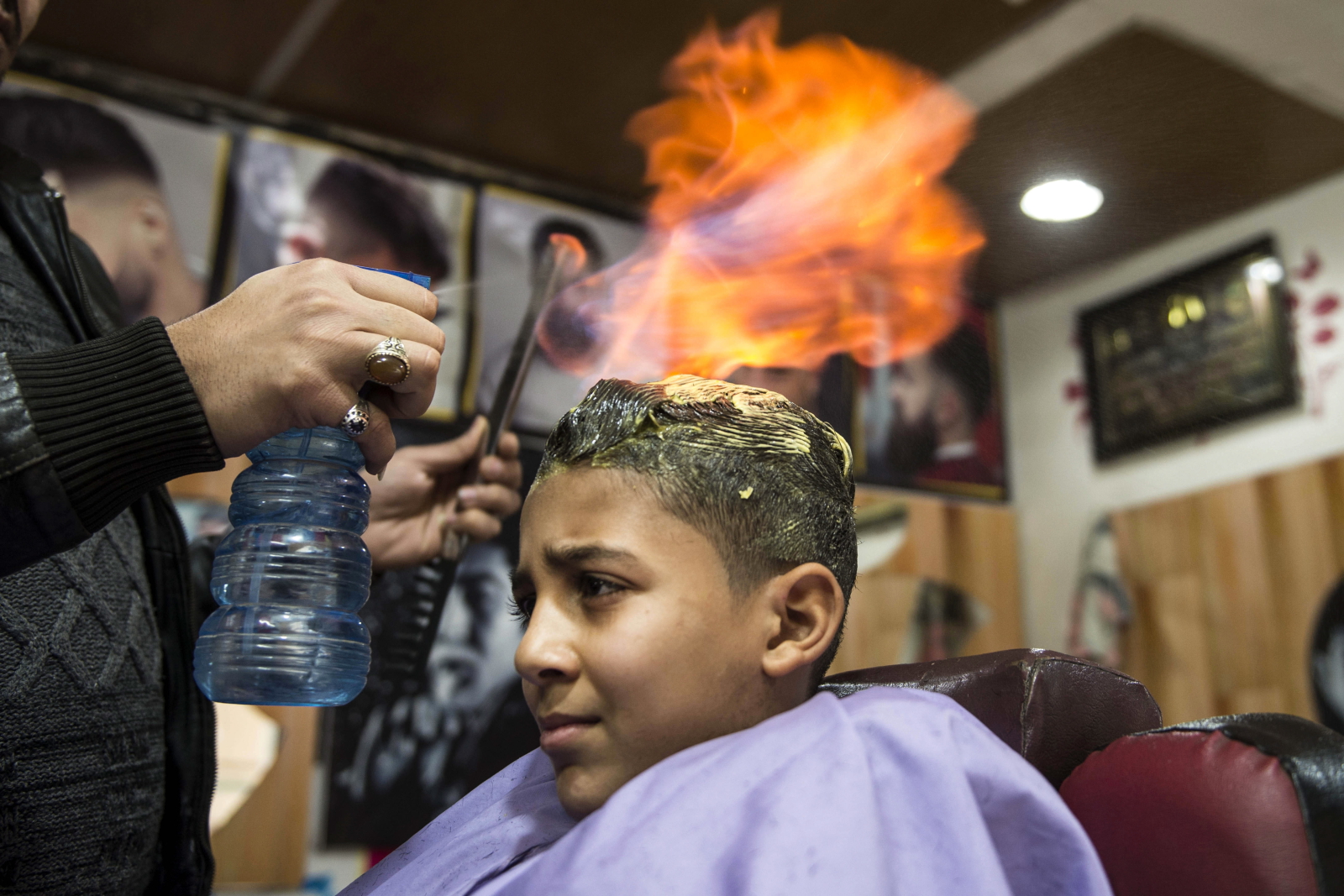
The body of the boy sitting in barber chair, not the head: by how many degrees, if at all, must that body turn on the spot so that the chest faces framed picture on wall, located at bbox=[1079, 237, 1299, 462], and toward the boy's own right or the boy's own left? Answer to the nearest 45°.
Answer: approximately 180°

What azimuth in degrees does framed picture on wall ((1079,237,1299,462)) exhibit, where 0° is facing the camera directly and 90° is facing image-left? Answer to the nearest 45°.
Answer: approximately 45°

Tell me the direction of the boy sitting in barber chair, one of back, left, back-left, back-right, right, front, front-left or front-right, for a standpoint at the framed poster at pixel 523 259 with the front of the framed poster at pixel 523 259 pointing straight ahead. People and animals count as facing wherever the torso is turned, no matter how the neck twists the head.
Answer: front-right

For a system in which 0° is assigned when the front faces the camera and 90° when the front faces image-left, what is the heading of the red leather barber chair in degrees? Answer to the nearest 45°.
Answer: approximately 45°

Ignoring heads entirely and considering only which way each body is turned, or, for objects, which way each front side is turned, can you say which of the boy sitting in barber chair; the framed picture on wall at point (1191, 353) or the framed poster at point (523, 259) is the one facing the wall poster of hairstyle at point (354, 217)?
the framed picture on wall

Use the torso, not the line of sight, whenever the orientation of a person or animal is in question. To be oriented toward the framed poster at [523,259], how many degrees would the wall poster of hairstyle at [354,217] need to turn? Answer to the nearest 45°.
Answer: approximately 45° to its left

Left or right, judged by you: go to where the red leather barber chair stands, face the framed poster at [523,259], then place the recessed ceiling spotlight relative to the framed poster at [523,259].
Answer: right

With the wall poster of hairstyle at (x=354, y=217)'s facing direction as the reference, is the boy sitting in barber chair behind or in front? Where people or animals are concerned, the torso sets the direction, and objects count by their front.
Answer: in front

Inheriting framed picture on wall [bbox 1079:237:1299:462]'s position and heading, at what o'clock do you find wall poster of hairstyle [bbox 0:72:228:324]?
The wall poster of hairstyle is roughly at 12 o'clock from the framed picture on wall.

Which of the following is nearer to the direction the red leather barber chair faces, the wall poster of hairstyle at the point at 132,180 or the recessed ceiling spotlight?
the wall poster of hairstyle
